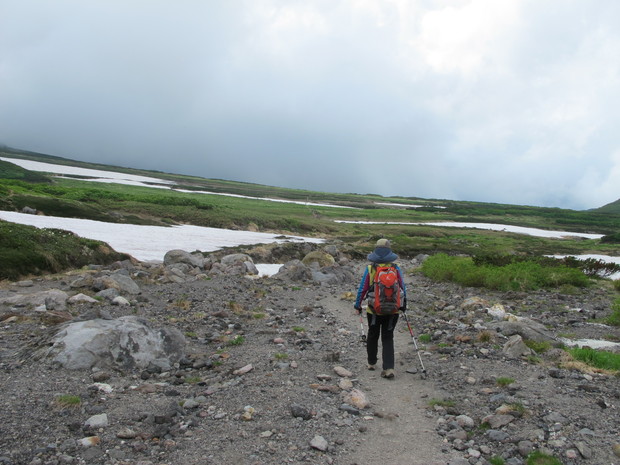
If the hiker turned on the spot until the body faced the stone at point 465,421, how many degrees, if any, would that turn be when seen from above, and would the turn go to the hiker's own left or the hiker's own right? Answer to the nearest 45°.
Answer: approximately 135° to the hiker's own right

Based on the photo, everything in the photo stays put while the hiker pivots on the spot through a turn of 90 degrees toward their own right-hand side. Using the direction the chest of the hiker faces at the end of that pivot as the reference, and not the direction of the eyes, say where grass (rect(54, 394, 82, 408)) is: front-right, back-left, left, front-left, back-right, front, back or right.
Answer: back-right

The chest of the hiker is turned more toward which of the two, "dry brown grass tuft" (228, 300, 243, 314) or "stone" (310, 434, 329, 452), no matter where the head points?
the dry brown grass tuft

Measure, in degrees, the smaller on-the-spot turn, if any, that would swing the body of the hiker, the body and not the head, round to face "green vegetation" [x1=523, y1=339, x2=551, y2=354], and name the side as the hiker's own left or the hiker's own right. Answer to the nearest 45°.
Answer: approximately 45° to the hiker's own right

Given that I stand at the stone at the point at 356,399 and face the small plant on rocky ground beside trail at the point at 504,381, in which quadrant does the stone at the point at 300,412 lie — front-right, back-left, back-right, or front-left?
back-right

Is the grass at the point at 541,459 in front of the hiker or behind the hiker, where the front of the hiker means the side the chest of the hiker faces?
behind

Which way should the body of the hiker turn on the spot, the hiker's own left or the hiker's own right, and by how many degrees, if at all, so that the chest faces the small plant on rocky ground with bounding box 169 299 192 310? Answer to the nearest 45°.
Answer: approximately 45° to the hiker's own left

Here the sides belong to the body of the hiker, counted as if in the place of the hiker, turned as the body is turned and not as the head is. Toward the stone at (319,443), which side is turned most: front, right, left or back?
back

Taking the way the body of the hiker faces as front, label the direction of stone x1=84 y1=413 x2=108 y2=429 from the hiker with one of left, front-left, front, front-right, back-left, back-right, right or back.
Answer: back-left

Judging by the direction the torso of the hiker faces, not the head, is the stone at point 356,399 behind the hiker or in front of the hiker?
behind

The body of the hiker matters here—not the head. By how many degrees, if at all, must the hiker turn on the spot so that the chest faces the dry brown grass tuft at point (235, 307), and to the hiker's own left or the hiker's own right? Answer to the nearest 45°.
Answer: approximately 45° to the hiker's own left

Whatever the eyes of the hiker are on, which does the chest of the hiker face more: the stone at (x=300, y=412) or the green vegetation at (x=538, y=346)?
the green vegetation

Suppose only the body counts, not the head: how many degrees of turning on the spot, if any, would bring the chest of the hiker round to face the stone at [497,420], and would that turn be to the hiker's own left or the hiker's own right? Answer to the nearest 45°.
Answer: approximately 135° to the hiker's own right

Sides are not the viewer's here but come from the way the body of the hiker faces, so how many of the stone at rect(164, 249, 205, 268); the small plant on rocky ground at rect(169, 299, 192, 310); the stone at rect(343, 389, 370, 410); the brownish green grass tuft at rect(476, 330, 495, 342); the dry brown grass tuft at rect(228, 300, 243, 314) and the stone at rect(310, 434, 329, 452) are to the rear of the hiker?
2

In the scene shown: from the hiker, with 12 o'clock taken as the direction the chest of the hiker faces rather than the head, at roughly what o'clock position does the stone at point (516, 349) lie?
The stone is roughly at 2 o'clock from the hiker.

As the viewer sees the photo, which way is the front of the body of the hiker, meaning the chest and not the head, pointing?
away from the camera
